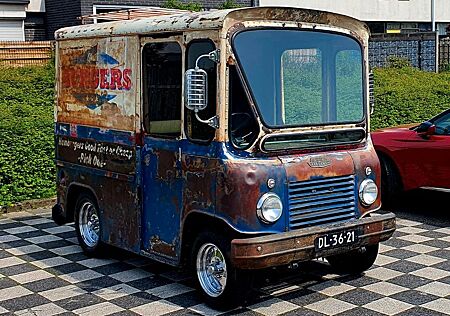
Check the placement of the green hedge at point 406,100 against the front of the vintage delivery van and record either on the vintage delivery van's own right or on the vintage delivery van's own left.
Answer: on the vintage delivery van's own left

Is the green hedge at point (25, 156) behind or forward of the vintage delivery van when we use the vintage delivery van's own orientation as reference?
behind

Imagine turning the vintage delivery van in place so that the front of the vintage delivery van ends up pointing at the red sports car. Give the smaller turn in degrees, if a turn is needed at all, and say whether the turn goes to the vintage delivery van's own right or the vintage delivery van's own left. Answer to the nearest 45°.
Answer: approximately 90° to the vintage delivery van's own left

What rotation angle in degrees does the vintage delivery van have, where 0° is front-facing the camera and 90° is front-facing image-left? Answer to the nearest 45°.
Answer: approximately 315°
